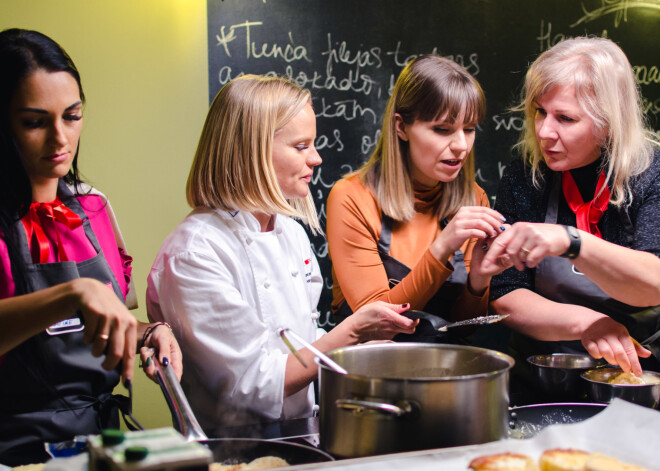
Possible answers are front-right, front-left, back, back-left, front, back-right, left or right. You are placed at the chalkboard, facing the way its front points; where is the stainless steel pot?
front

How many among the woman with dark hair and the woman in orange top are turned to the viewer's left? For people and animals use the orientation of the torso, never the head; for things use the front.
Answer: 0

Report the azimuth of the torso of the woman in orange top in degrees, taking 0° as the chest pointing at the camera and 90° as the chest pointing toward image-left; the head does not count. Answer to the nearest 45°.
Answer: approximately 315°

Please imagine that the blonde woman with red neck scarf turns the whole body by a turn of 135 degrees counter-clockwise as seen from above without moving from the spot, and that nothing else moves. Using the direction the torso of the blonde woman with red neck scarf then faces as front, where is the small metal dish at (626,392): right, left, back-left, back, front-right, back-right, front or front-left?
right

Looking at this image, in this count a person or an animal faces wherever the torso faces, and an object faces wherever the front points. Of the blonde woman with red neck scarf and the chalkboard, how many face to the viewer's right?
0

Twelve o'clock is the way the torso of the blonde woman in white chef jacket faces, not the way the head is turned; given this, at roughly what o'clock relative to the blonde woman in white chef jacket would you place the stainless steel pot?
The stainless steel pot is roughly at 1 o'clock from the blonde woman in white chef jacket.

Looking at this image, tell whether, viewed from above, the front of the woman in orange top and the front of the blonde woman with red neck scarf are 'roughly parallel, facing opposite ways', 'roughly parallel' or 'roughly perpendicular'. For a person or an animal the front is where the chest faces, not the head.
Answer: roughly perpendicular

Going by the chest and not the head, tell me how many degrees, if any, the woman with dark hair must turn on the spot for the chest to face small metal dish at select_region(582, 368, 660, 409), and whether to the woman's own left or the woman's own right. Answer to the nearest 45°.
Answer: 0° — they already face it

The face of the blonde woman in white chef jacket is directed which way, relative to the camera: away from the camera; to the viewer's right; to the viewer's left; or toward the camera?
to the viewer's right

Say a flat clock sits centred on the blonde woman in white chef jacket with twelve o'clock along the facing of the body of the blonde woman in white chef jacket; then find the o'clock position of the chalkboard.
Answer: The chalkboard is roughly at 8 o'clock from the blonde woman in white chef jacket.

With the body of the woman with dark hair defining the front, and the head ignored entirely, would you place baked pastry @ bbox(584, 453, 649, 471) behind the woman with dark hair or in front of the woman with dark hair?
in front

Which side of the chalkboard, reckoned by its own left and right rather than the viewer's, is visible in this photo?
front

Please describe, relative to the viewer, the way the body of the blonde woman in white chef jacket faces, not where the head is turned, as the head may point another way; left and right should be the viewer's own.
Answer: facing the viewer and to the right of the viewer
